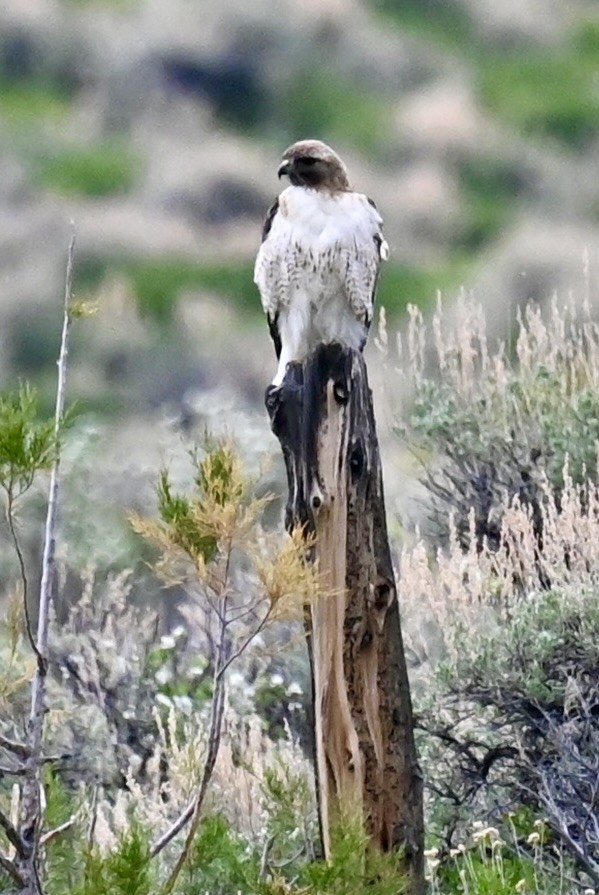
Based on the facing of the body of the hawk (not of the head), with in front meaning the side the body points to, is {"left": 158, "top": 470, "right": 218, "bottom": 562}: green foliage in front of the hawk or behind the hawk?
in front

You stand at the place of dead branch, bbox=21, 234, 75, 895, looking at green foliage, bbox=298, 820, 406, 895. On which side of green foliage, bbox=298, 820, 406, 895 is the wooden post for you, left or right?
left

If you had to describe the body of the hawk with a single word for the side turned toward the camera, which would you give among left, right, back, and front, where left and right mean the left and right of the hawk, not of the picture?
front
